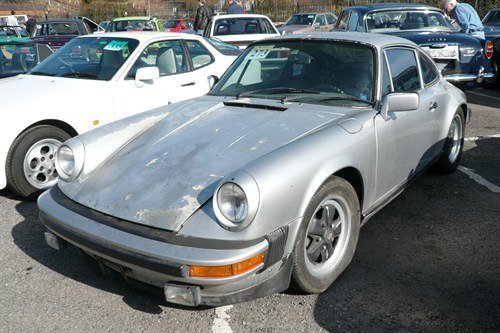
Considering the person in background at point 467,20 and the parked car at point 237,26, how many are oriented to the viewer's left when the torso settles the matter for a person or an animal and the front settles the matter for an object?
1

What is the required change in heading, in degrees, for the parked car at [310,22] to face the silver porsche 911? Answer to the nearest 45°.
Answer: approximately 45° to its left

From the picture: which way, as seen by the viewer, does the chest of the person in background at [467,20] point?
to the viewer's left

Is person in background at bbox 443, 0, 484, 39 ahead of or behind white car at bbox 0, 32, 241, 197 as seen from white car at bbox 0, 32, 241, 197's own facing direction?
behind

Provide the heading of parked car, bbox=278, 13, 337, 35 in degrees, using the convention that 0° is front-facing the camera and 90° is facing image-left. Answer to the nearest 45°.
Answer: approximately 45°
